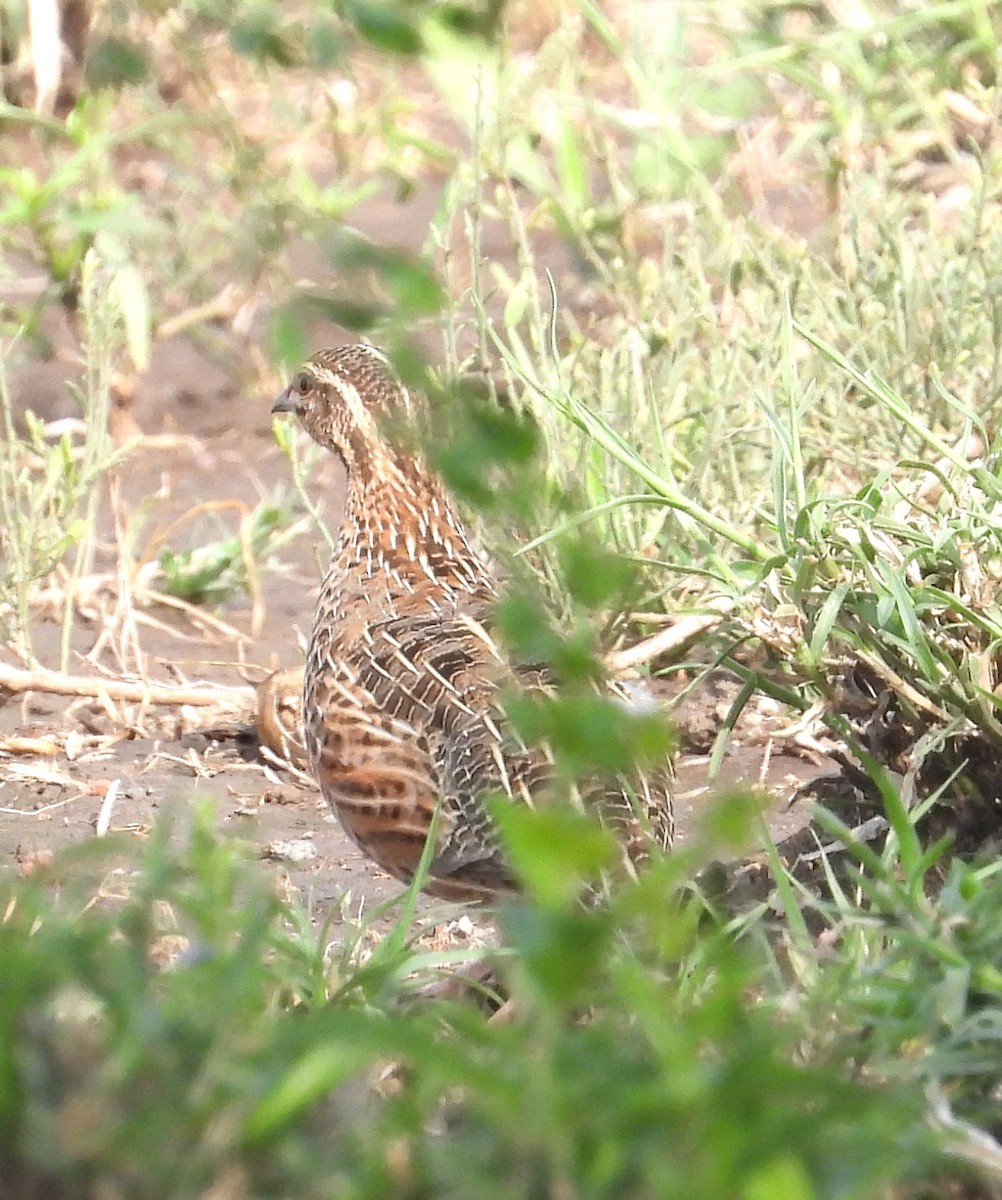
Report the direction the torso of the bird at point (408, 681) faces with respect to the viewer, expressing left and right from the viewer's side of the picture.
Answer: facing away from the viewer and to the left of the viewer
